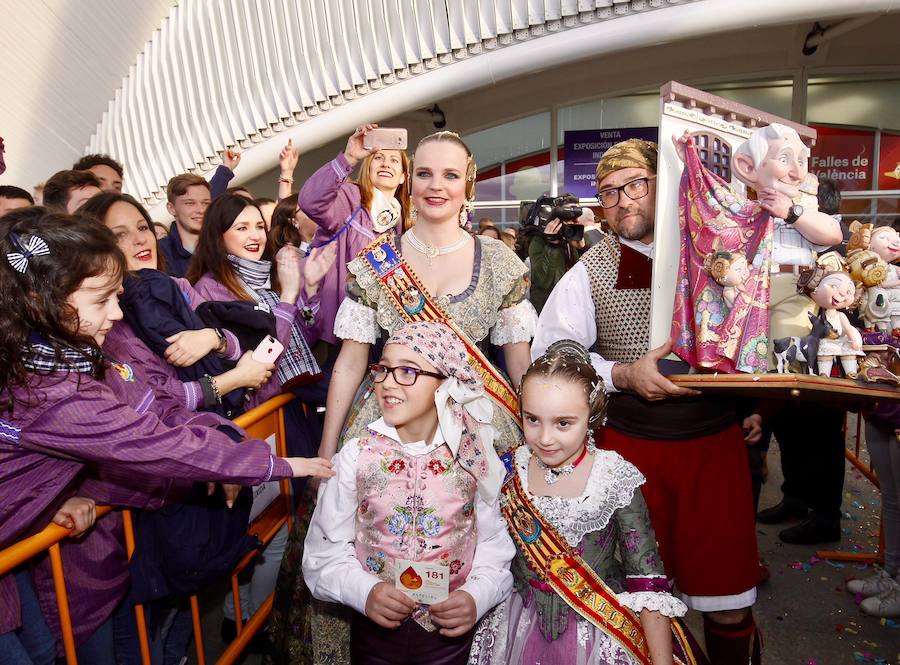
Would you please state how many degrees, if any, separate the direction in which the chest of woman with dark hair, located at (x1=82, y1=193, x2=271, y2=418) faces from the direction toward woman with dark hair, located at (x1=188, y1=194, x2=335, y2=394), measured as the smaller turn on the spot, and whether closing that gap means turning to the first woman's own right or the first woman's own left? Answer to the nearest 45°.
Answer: approximately 90° to the first woman's own left

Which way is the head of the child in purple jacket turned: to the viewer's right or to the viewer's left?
to the viewer's right

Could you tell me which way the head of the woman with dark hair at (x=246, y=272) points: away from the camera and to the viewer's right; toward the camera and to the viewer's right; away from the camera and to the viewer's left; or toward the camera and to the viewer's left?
toward the camera and to the viewer's right

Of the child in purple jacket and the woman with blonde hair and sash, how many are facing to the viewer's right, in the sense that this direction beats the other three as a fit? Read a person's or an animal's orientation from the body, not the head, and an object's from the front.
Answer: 1

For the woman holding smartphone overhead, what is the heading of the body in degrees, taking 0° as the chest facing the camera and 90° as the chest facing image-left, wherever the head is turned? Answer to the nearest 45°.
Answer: approximately 315°

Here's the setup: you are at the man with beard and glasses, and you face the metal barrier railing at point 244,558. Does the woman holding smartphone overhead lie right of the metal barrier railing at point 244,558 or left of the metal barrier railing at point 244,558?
right

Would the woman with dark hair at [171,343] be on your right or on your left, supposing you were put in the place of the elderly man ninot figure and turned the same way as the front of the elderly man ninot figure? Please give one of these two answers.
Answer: on your right

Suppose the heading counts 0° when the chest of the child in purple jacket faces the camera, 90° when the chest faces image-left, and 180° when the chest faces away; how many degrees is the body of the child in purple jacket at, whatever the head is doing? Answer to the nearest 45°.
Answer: approximately 270°

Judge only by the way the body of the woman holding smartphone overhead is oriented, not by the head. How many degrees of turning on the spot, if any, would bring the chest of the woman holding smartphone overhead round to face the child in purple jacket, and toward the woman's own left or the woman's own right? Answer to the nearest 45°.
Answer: approximately 90° to the woman's own right
